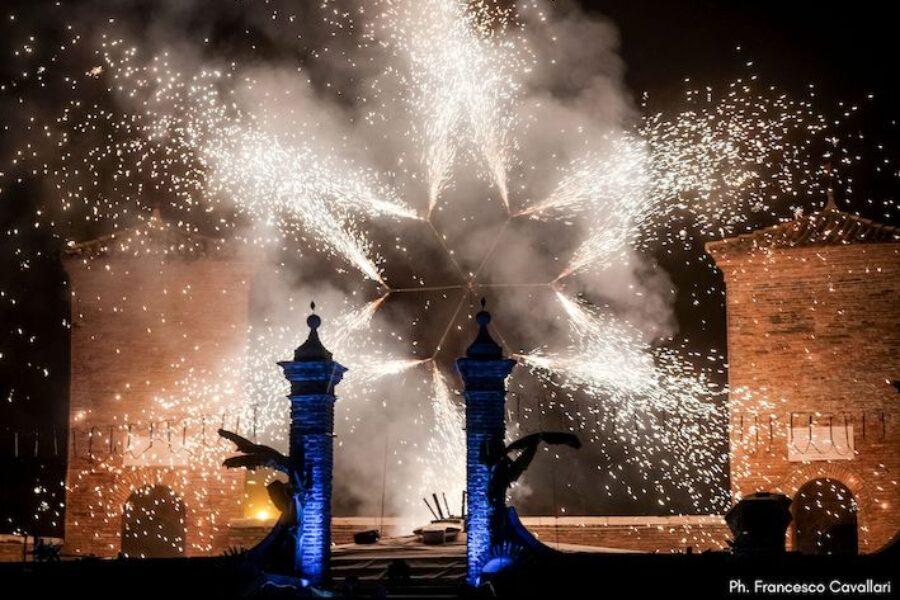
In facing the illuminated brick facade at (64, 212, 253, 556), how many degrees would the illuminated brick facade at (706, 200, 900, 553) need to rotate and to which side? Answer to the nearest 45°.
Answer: approximately 90° to its right

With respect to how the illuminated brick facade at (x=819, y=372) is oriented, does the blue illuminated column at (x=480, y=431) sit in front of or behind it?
in front

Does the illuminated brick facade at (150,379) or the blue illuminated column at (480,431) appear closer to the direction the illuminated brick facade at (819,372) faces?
the blue illuminated column

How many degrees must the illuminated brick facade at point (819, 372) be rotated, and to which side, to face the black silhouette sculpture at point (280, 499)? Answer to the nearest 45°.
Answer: approximately 45° to its right

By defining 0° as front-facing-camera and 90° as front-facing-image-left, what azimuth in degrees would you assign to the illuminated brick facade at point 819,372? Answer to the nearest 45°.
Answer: approximately 0°

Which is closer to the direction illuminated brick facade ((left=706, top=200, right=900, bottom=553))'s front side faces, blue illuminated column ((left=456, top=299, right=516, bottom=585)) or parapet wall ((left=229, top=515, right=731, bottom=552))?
the blue illuminated column

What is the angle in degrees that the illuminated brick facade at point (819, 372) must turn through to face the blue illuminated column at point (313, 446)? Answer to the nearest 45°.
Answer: approximately 45° to its right

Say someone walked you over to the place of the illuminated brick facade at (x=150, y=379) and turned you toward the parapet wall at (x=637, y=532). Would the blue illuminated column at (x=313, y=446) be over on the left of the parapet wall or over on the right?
right

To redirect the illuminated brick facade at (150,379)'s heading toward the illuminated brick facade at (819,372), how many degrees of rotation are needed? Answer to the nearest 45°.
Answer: approximately 90° to its left

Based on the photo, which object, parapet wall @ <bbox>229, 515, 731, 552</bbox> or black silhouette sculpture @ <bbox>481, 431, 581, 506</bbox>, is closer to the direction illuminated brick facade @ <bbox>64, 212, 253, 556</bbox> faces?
the black silhouette sculpture

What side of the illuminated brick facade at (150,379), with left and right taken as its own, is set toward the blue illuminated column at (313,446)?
front

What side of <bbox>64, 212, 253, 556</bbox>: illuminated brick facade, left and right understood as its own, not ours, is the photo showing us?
front

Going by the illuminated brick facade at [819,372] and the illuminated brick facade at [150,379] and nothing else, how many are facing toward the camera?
2

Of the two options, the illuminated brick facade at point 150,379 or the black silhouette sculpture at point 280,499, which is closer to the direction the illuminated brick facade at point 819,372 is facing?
the black silhouette sculpture
